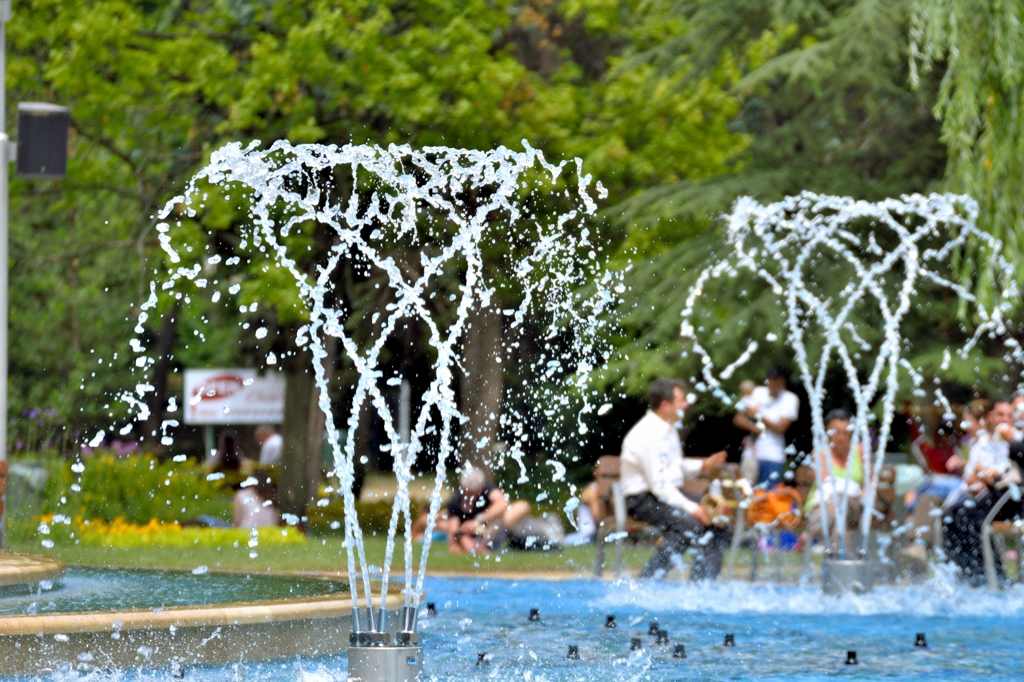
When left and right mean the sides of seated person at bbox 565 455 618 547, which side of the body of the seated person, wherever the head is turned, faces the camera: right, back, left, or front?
left

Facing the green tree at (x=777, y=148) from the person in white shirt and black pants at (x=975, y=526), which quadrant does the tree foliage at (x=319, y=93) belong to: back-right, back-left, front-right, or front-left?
front-left

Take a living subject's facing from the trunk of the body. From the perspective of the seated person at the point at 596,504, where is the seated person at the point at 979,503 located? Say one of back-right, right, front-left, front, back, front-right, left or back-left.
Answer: back-left

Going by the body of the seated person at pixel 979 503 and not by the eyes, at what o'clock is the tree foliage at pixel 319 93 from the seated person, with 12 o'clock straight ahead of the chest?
The tree foliage is roughly at 3 o'clock from the seated person.

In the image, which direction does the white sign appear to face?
toward the camera

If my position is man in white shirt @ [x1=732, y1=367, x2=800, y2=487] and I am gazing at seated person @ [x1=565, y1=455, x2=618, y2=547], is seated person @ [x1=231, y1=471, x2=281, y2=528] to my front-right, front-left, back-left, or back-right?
front-right

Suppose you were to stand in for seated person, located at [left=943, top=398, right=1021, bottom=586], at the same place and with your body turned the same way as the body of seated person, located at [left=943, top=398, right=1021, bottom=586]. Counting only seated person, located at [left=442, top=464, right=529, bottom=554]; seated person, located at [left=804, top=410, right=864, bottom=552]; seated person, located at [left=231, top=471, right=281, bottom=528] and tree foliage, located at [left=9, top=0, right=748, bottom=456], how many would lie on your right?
4

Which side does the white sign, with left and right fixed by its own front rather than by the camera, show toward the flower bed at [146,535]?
front

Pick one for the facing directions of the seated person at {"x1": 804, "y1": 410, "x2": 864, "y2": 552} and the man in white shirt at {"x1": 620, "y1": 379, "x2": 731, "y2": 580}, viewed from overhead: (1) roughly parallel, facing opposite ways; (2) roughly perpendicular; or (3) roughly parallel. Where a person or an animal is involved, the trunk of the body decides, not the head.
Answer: roughly perpendicular

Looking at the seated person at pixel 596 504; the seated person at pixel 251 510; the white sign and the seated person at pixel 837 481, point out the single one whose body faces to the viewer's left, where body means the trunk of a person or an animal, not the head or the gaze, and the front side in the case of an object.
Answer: the seated person at pixel 596 504

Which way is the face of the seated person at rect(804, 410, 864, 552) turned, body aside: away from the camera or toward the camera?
toward the camera
